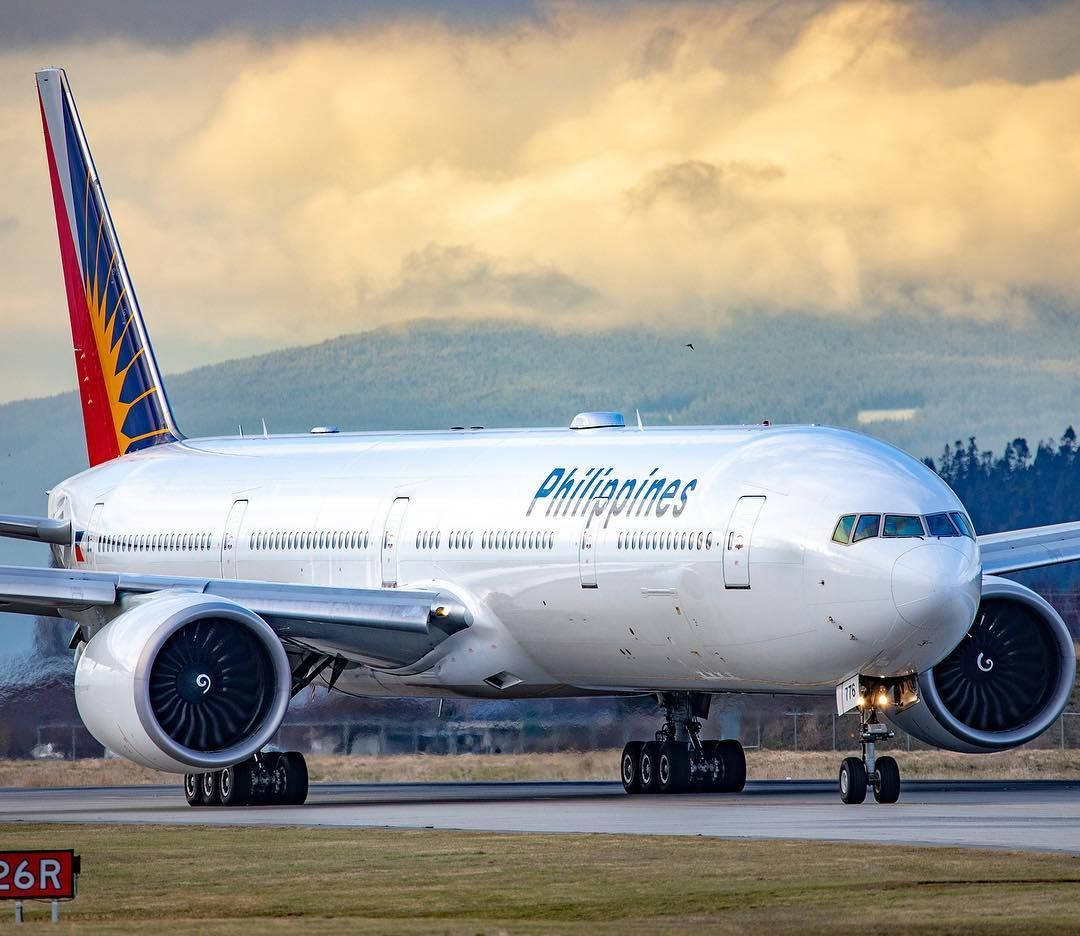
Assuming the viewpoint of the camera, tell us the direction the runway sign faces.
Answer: facing the viewer

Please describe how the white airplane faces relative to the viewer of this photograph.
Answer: facing the viewer and to the right of the viewer

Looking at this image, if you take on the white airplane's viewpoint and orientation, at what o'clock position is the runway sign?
The runway sign is roughly at 2 o'clock from the white airplane.

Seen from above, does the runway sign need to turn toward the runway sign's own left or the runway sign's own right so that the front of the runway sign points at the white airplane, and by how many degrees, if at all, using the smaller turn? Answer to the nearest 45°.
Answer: approximately 135° to the runway sign's own left

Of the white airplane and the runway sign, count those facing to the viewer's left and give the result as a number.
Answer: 0
